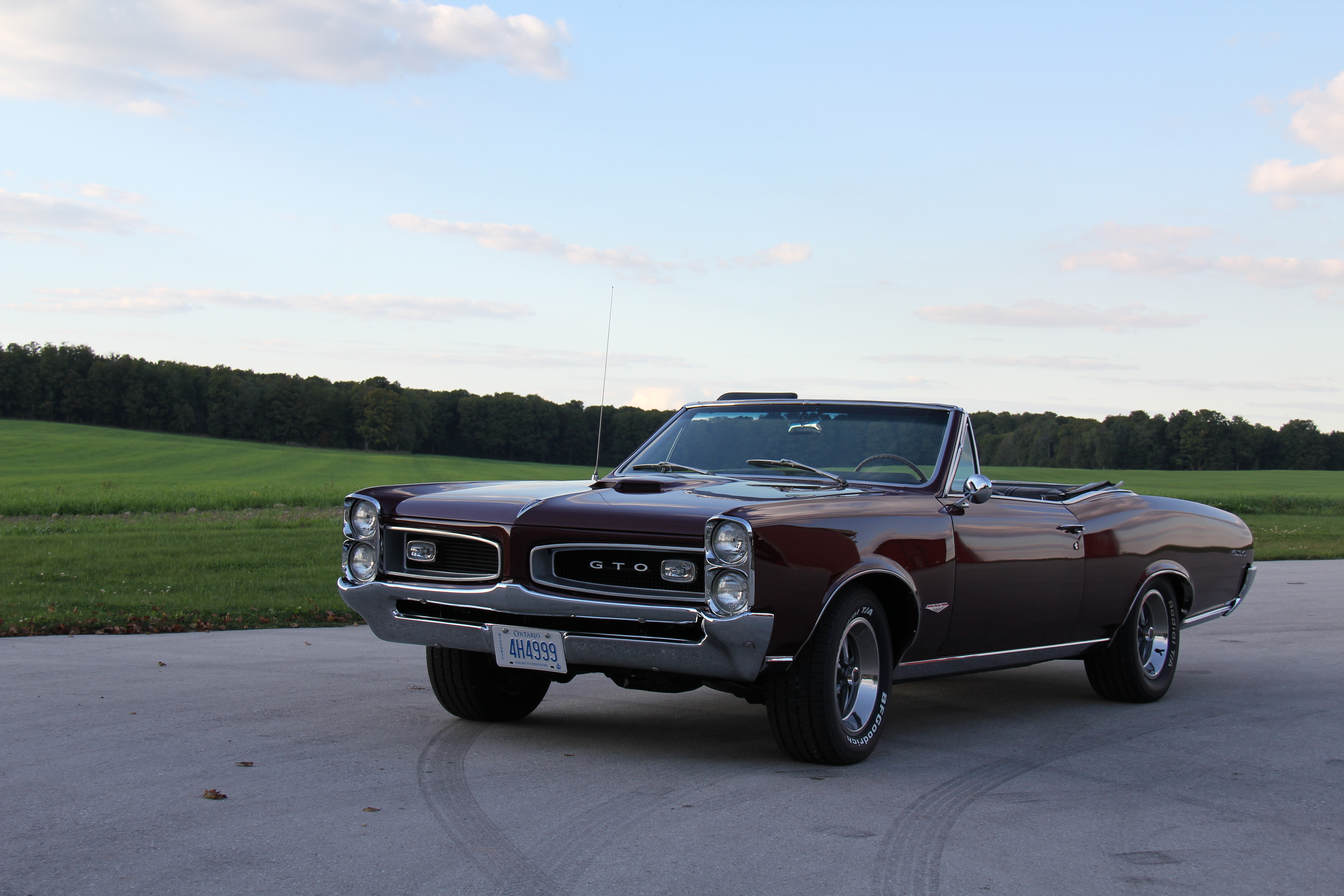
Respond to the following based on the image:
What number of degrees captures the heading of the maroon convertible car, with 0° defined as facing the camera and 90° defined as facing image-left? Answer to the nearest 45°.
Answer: approximately 45°
